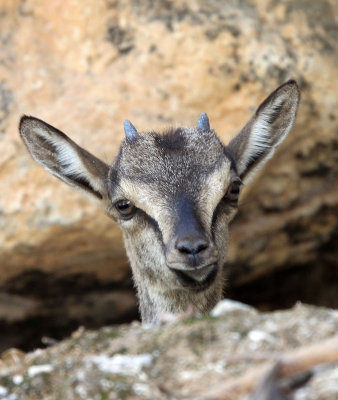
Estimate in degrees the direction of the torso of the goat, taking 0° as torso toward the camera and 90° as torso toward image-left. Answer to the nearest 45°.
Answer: approximately 0°
